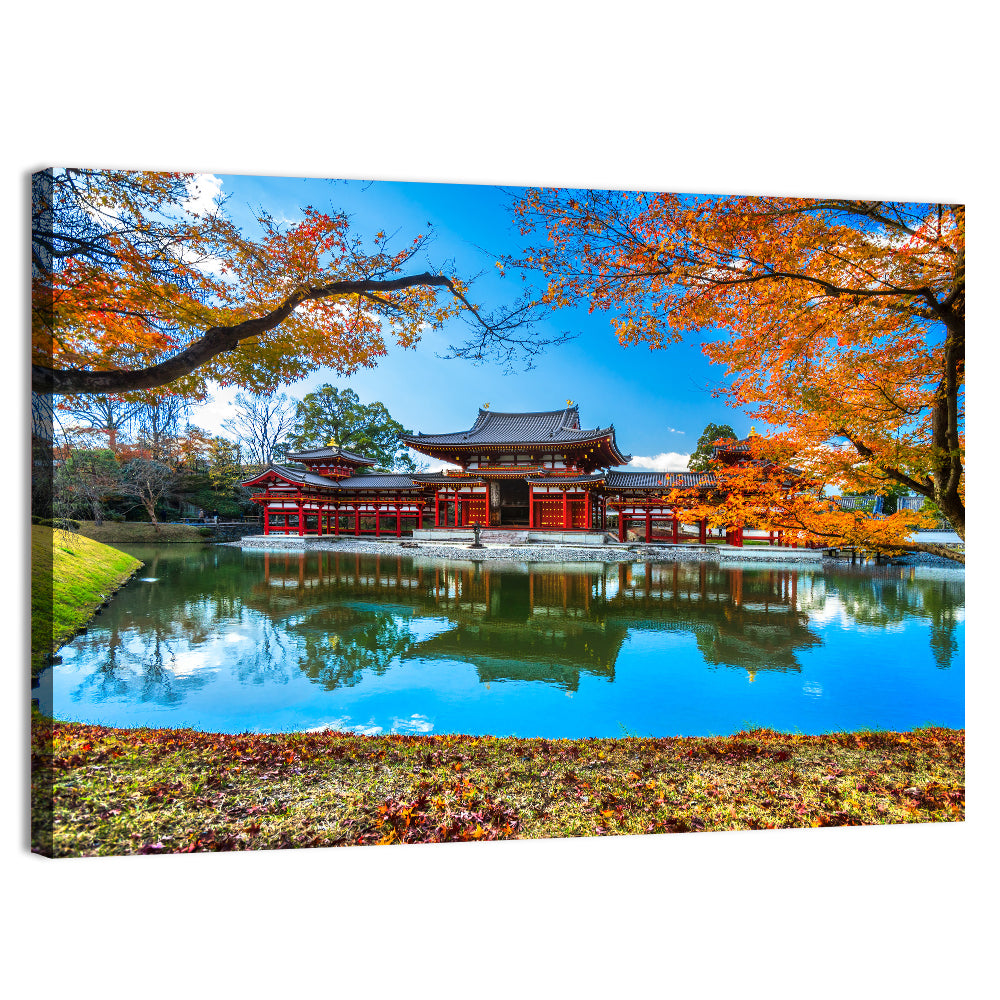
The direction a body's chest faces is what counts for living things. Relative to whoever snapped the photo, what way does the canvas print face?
facing the viewer and to the right of the viewer
